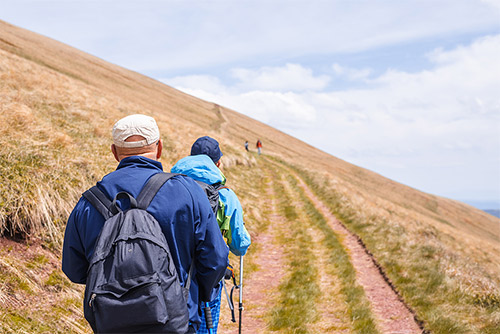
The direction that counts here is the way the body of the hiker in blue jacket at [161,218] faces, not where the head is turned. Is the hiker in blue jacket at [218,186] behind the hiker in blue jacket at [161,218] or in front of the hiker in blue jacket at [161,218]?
in front

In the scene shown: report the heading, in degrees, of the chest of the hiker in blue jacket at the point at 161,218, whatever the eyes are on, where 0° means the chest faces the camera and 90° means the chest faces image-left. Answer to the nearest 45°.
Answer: approximately 180°
